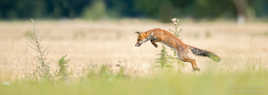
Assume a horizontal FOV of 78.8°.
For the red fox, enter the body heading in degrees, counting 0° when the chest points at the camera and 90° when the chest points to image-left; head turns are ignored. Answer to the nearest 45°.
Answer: approximately 90°
